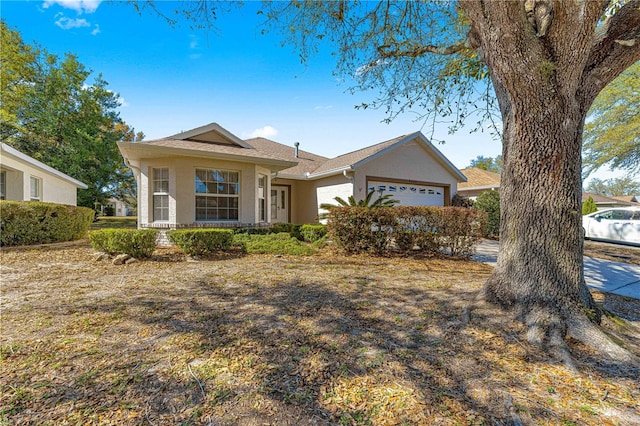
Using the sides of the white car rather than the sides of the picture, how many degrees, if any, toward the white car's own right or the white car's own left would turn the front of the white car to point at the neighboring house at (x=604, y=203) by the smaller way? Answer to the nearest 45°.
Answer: approximately 90° to the white car's own right

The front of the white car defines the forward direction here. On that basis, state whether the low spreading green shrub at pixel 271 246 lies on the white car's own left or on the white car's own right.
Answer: on the white car's own left

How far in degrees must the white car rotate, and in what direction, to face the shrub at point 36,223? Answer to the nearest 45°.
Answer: approximately 45° to its left

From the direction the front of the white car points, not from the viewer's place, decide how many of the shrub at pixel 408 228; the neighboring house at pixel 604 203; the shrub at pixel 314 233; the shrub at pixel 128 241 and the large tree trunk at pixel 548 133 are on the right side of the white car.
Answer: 1

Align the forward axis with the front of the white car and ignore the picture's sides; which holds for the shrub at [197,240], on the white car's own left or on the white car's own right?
on the white car's own left

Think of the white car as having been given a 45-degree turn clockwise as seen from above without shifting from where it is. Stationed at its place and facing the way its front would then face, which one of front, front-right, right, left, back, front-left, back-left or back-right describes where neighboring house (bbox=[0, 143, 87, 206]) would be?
left

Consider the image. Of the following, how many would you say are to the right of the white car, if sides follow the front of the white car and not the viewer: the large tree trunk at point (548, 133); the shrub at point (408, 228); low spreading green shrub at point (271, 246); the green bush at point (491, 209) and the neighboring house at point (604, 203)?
1

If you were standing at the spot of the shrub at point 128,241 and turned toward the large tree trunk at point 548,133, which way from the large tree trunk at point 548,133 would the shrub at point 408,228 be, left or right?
left

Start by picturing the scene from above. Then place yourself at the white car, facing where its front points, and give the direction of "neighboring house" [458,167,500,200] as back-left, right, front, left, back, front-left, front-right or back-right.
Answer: front-right

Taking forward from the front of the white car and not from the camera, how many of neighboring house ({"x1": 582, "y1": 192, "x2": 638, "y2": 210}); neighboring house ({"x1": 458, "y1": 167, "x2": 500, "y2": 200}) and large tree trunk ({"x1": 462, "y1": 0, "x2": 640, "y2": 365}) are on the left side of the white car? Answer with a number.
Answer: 1

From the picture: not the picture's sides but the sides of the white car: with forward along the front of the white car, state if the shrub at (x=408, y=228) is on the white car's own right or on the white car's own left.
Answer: on the white car's own left

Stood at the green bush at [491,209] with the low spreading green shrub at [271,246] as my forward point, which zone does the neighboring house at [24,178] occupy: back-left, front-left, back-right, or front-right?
front-right

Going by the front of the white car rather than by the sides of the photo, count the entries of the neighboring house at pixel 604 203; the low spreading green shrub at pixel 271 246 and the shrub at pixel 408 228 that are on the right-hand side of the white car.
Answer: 1

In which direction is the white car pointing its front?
to the viewer's left

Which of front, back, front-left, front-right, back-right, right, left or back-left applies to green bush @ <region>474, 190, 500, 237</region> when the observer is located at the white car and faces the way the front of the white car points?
front-left
